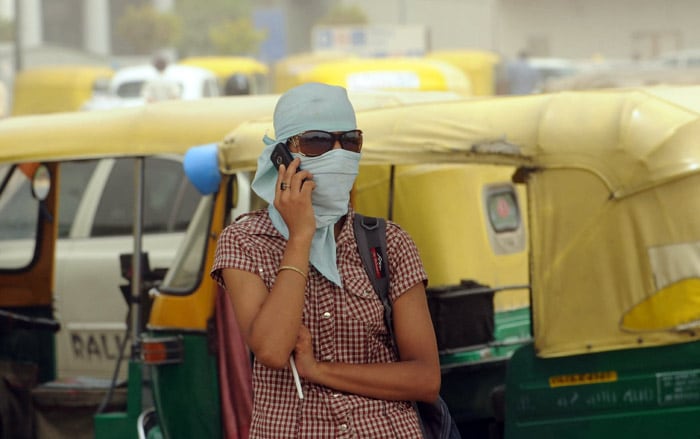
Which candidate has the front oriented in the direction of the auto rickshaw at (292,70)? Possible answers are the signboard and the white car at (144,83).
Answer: the signboard

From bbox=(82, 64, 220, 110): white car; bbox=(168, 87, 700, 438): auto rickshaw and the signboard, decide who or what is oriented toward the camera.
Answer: the signboard

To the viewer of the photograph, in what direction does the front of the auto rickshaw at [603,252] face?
facing to the left of the viewer

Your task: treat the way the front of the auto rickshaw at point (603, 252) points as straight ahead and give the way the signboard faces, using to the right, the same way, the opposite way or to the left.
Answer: to the left

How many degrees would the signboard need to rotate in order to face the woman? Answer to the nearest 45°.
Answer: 0° — it already faces them

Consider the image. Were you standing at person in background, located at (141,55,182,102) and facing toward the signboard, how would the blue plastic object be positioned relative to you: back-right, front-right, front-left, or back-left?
back-right

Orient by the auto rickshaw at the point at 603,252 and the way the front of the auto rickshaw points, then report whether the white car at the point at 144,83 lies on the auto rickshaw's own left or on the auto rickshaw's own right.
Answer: on the auto rickshaw's own right

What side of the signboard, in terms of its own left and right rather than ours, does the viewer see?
front

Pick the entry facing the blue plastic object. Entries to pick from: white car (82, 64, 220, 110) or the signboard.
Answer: the signboard
